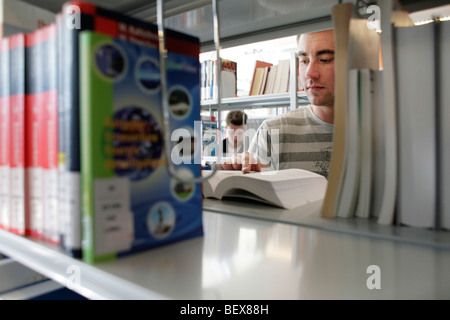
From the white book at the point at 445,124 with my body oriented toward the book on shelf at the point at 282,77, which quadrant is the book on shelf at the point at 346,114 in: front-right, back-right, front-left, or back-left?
front-left

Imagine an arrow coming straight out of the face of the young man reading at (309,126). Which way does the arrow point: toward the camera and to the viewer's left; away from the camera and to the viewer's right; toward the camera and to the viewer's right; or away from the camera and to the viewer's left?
toward the camera and to the viewer's left

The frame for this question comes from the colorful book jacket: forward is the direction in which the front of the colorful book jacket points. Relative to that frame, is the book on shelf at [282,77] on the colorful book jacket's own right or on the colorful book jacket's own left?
on the colorful book jacket's own left

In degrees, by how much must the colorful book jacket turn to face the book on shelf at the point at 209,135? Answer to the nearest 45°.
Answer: approximately 135° to its left

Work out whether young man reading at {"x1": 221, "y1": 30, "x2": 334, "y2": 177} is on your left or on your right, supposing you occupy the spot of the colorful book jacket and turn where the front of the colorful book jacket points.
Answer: on your left

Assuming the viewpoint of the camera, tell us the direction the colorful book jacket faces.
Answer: facing the viewer and to the right of the viewer
